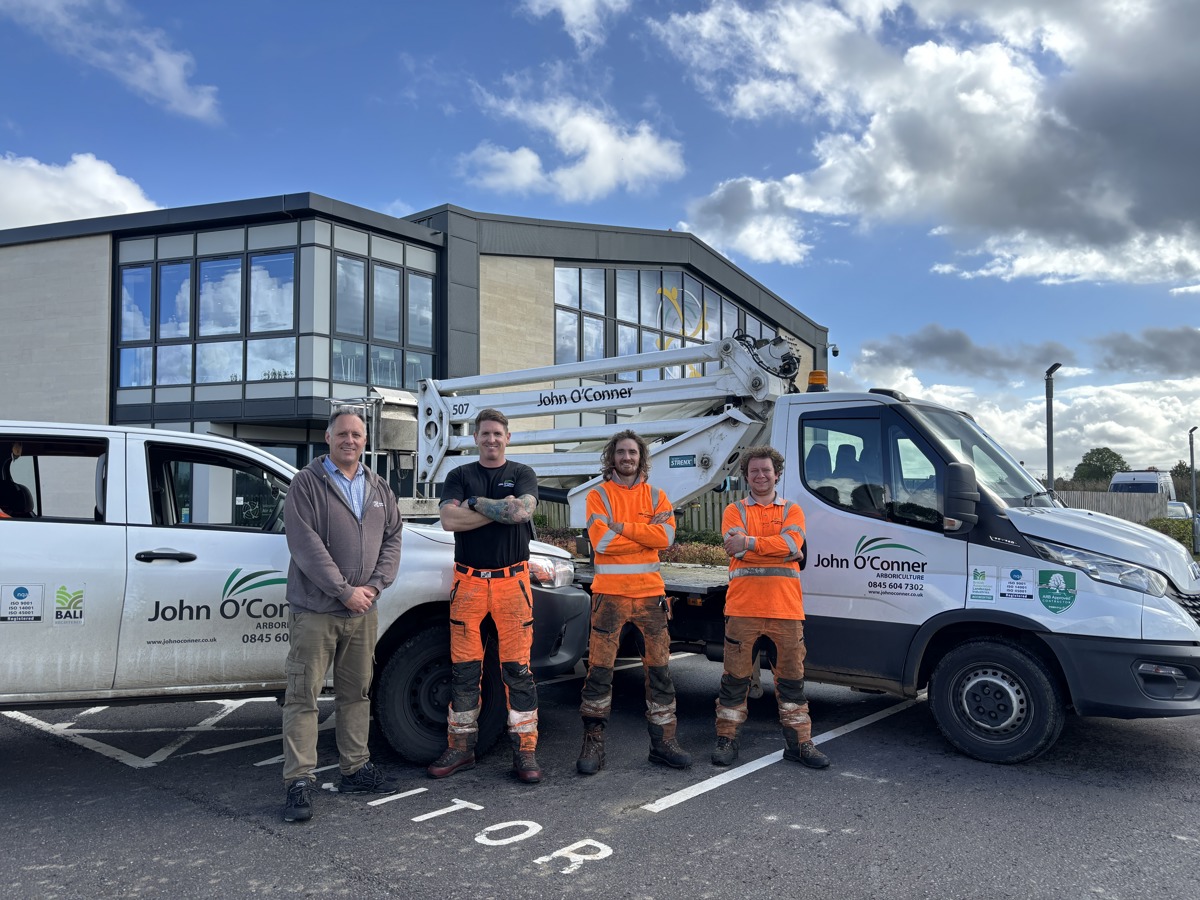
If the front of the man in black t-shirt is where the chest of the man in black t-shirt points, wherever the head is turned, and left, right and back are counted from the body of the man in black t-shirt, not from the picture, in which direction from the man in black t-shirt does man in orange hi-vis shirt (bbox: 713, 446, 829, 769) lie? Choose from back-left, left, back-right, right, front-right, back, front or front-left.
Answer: left

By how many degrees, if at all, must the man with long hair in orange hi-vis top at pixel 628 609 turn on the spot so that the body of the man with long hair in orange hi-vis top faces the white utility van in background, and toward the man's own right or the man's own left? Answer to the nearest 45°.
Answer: approximately 135° to the man's own left

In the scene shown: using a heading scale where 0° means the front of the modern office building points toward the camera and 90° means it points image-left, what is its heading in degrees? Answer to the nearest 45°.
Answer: approximately 315°

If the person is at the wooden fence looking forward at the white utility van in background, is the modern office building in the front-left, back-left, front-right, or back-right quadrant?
back-left

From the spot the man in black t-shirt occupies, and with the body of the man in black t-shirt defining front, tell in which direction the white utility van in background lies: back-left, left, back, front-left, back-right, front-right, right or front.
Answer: back-left

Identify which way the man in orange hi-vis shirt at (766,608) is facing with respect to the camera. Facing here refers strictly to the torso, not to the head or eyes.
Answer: toward the camera

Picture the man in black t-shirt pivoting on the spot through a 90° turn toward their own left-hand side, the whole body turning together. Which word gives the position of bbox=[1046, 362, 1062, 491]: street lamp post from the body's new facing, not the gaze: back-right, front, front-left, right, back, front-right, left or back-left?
front-left

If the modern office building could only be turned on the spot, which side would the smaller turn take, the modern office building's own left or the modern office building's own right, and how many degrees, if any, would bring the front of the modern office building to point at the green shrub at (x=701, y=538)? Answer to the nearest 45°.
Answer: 0° — it already faces it

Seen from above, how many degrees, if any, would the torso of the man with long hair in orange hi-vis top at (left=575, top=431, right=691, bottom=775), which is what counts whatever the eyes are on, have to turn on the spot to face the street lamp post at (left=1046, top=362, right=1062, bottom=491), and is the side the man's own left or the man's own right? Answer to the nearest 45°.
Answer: approximately 135° to the man's own left

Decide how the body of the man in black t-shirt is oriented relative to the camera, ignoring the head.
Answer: toward the camera

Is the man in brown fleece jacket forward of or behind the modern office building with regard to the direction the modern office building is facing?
forward

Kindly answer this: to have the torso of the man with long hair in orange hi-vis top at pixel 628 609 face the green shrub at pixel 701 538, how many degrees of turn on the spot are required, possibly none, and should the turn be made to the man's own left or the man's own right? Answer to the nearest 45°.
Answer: approximately 180°

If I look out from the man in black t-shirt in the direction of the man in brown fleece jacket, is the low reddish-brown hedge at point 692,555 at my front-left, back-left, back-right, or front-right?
back-right

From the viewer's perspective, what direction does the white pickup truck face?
to the viewer's right
